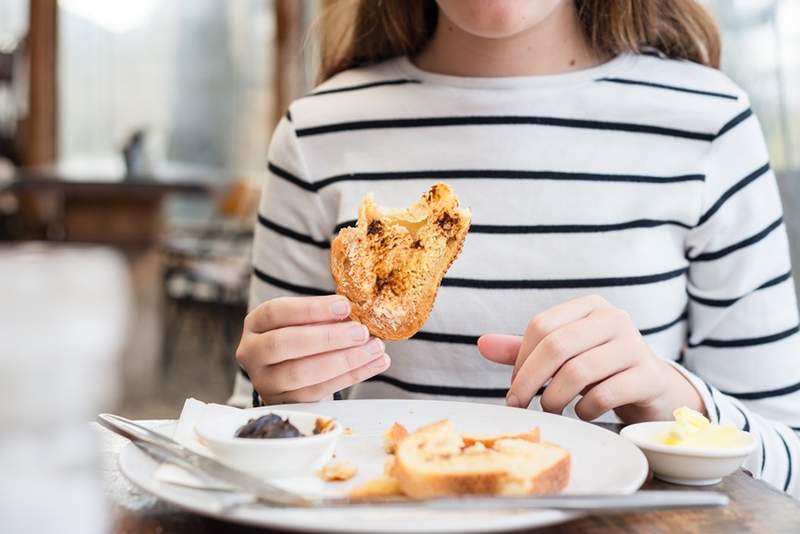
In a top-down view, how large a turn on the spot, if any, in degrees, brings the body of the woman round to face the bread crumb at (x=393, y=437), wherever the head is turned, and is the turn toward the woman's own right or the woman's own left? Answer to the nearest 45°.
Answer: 0° — they already face it
